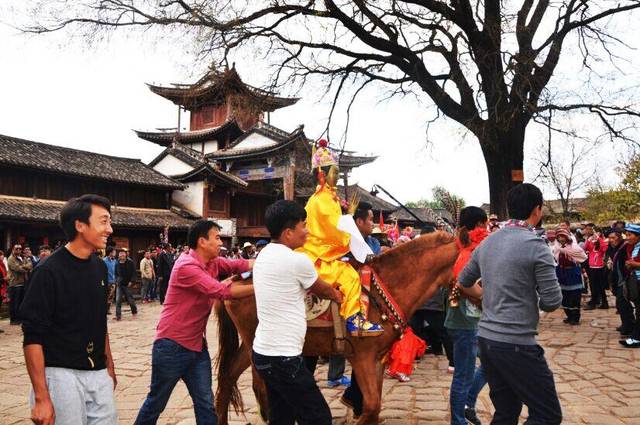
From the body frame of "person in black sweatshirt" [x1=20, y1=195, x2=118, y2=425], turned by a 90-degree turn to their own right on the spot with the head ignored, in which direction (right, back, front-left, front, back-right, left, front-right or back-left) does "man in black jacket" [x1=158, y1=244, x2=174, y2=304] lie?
back-right

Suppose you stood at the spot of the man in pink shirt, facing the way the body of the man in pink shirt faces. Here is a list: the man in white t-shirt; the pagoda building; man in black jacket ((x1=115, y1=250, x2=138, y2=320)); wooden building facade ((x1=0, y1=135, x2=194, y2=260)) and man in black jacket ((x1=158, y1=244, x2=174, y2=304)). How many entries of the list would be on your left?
4

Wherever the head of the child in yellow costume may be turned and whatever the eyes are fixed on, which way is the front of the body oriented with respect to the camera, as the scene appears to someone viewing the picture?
to the viewer's right

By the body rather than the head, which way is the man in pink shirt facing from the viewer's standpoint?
to the viewer's right

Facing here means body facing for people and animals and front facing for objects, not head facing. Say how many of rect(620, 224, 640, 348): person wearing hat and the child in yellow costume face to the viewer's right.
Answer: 1

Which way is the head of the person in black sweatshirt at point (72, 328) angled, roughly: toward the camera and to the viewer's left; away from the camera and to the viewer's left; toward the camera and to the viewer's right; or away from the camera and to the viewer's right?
toward the camera and to the viewer's right

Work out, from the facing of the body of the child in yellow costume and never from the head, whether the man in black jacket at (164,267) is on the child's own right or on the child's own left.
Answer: on the child's own left

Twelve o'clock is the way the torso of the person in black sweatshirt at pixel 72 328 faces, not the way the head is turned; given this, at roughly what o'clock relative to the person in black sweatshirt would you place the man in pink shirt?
The man in pink shirt is roughly at 9 o'clock from the person in black sweatshirt.

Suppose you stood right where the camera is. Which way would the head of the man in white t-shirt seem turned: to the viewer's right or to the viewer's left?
to the viewer's right

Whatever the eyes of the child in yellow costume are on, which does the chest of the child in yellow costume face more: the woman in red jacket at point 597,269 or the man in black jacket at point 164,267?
the woman in red jacket

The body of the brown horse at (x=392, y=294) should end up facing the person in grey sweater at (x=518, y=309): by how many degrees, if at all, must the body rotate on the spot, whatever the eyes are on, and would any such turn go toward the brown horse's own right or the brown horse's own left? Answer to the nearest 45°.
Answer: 0° — it already faces them

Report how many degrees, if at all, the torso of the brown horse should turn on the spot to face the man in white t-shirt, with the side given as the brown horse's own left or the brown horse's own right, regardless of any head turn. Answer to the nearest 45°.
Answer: approximately 135° to the brown horse's own right

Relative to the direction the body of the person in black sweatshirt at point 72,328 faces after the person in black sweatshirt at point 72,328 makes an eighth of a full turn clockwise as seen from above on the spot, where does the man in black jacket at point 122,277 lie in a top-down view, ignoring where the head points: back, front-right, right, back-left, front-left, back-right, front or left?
back

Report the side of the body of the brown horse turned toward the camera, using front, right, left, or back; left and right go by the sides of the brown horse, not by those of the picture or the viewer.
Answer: right
